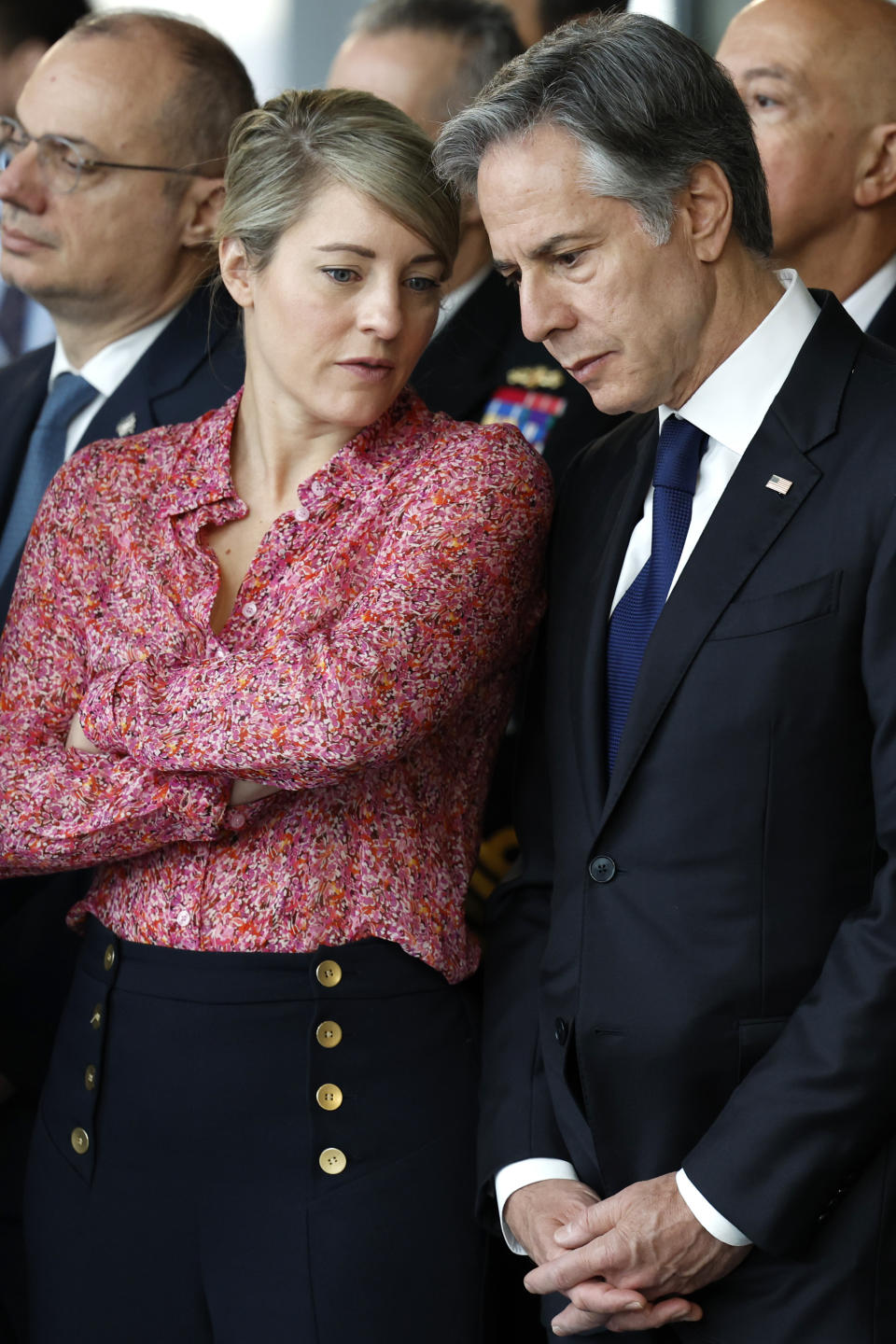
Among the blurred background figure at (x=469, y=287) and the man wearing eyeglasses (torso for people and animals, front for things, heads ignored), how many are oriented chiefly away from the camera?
0

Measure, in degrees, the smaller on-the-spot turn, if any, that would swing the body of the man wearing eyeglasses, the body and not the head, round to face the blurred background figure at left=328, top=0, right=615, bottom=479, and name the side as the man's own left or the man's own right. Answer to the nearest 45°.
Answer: approximately 135° to the man's own left

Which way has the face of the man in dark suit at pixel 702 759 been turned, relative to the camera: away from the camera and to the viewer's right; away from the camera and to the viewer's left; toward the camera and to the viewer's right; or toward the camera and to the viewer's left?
toward the camera and to the viewer's left

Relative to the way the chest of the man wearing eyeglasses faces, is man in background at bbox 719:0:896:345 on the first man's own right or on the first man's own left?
on the first man's own left

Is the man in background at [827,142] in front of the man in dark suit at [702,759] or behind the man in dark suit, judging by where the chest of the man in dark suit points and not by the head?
behind

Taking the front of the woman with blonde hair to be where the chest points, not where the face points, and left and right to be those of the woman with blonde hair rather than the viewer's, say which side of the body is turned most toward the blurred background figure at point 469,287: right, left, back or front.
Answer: back

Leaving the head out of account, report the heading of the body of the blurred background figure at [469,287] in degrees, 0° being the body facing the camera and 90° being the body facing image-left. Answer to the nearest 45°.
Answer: approximately 45°

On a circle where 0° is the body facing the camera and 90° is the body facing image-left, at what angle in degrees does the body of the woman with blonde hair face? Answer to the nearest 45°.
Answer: approximately 45°

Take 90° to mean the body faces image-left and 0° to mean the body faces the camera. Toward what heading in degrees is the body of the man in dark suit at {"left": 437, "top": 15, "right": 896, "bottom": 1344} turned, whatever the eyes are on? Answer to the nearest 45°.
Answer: approximately 45°
